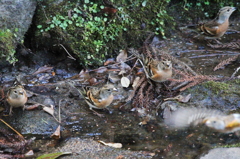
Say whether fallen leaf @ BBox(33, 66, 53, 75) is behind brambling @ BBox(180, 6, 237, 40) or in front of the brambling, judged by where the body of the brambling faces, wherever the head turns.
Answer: behind

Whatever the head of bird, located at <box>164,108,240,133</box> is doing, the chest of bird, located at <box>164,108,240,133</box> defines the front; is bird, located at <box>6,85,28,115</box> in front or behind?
in front

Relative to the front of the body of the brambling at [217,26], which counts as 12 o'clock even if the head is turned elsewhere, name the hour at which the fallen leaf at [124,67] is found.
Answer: The fallen leaf is roughly at 5 o'clock from the brambling.

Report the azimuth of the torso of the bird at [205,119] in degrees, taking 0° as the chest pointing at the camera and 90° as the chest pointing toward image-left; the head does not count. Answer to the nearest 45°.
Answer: approximately 90°

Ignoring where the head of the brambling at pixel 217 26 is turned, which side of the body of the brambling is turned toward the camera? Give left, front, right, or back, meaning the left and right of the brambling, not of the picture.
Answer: right

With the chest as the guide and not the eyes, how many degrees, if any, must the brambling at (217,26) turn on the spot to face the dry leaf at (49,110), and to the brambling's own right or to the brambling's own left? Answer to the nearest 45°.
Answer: approximately 135° to the brambling's own right
